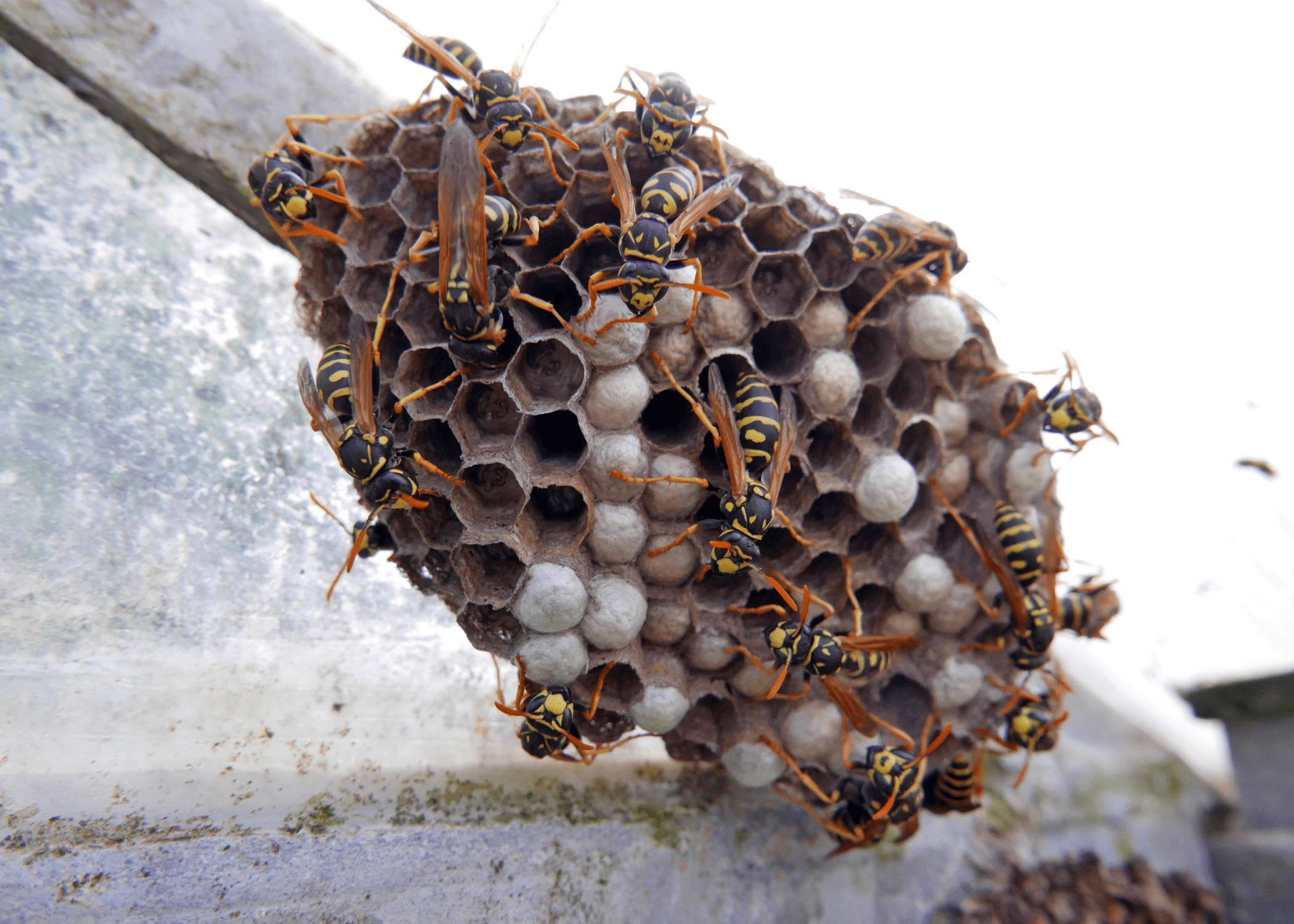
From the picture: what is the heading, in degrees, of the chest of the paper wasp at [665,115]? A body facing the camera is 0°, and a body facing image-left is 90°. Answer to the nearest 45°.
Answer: approximately 0°

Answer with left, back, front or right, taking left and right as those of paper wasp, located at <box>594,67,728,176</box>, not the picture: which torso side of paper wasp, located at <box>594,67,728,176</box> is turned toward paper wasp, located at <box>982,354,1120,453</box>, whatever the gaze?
left
